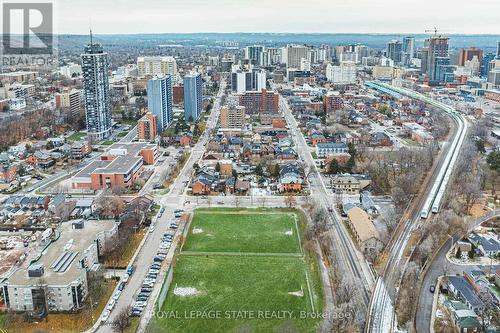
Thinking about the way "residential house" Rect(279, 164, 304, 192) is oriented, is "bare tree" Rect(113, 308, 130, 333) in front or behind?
in front

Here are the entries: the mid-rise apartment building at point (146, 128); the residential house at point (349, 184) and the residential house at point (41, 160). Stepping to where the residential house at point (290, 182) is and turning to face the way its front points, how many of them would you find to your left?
1

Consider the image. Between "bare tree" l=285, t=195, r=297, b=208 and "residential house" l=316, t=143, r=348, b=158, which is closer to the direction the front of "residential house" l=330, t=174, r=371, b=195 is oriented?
the bare tree

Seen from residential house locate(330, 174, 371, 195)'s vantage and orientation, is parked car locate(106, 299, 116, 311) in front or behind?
in front

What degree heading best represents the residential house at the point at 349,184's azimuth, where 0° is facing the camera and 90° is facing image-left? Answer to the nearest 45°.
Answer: approximately 0°

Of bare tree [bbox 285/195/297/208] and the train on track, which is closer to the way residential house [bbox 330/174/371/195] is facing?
the bare tree

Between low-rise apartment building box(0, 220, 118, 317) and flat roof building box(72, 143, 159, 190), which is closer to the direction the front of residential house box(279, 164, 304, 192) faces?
the low-rise apartment building

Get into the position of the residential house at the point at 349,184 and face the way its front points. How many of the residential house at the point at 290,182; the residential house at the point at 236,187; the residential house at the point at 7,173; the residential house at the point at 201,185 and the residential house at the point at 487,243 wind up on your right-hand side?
4

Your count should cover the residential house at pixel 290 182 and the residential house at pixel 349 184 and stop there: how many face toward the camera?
2

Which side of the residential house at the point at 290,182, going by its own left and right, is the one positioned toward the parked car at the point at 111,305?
front
